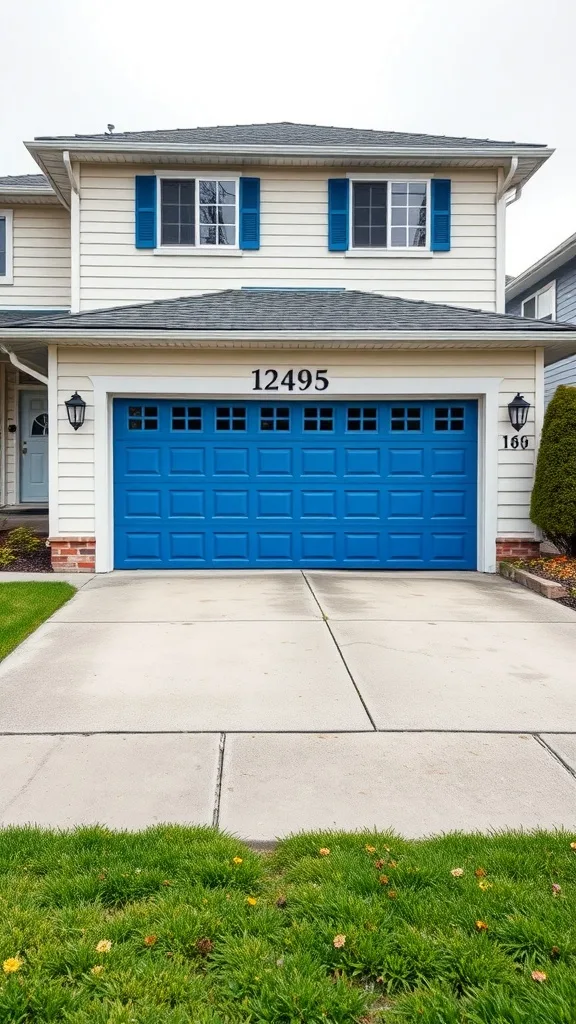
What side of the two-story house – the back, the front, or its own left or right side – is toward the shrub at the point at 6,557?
right

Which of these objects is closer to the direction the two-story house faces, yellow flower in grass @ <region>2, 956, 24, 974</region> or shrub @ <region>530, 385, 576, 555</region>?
the yellow flower in grass

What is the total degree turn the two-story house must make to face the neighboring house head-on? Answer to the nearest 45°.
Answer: approximately 135° to its left

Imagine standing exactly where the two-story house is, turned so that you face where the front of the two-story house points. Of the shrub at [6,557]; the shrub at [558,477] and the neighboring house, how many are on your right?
1

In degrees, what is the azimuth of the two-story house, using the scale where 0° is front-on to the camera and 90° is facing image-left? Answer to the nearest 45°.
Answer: approximately 0°

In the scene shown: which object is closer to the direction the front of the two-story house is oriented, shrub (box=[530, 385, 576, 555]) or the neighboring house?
the shrub

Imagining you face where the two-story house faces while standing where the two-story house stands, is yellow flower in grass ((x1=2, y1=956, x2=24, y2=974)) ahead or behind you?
ahead

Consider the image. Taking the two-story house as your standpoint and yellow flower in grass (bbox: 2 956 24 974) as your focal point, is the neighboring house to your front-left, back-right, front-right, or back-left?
back-left

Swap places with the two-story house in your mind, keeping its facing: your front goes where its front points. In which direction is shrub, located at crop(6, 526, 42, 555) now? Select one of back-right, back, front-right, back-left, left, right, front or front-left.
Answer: right

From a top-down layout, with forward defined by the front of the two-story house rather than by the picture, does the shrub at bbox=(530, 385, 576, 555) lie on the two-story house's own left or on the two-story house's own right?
on the two-story house's own left

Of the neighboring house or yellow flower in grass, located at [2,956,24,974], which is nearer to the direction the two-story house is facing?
the yellow flower in grass

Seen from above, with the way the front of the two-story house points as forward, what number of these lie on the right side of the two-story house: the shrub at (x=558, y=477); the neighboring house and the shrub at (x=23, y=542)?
1
